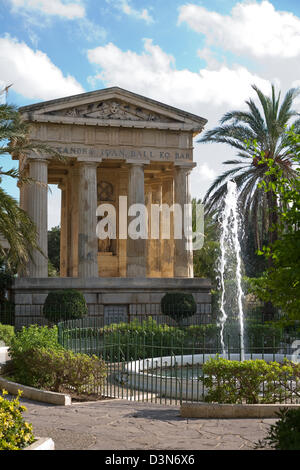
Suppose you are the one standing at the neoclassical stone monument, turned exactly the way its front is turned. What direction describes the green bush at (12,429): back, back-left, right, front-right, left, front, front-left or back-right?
front

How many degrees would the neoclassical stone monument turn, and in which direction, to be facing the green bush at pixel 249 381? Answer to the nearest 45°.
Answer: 0° — it already faces it

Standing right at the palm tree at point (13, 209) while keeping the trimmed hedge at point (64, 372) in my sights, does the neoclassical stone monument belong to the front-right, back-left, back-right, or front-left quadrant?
back-left

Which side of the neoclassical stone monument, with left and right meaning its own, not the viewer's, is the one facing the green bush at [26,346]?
front

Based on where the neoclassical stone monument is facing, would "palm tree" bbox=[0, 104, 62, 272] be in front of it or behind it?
in front

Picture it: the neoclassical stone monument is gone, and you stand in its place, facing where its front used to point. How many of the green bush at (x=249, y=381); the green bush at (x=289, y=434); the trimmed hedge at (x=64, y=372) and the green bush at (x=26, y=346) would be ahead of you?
4

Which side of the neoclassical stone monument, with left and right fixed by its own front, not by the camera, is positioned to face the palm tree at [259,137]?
left

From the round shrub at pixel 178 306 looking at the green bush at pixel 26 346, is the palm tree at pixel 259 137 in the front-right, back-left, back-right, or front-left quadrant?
back-left

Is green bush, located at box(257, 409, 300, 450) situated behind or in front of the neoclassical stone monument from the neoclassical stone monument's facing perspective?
in front

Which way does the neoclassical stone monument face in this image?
toward the camera

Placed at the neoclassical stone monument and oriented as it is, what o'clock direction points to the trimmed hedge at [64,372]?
The trimmed hedge is roughly at 12 o'clock from the neoclassical stone monument.
